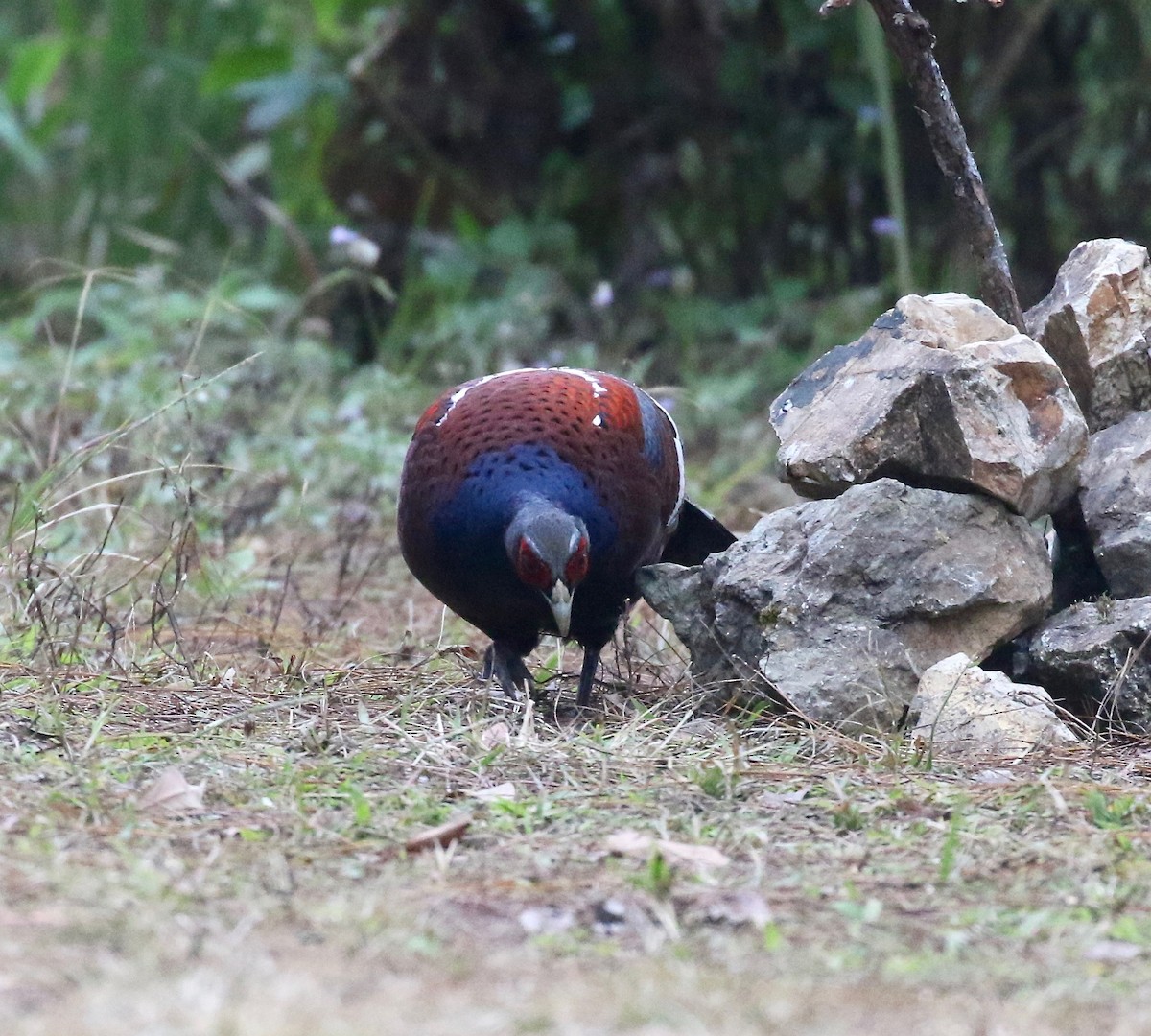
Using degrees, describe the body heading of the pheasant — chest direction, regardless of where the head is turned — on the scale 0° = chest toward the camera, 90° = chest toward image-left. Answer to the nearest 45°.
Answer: approximately 0°

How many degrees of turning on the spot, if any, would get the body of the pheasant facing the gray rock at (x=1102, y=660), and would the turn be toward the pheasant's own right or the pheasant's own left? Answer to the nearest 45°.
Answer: approximately 90° to the pheasant's own left

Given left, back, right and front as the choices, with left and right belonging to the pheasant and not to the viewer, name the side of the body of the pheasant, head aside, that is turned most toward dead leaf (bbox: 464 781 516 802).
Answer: front

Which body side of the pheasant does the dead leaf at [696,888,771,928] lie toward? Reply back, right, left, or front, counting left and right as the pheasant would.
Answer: front

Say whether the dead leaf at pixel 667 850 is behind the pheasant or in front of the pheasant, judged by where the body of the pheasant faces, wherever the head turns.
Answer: in front

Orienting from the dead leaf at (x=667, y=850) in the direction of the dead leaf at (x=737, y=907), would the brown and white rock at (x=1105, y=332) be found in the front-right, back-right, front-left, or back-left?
back-left

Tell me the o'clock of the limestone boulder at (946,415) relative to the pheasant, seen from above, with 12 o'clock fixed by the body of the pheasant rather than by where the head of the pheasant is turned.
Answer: The limestone boulder is roughly at 9 o'clock from the pheasant.
